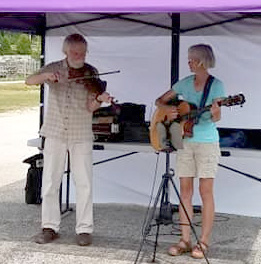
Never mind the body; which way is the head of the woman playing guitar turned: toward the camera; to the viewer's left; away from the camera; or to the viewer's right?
to the viewer's left

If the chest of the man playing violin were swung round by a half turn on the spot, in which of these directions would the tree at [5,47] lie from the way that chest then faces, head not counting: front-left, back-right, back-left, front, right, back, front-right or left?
front

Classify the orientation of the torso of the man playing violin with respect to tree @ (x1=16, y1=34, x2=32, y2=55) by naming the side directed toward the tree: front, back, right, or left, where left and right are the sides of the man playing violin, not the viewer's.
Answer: back

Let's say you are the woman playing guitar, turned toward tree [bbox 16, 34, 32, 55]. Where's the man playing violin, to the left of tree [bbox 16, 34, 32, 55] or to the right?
left

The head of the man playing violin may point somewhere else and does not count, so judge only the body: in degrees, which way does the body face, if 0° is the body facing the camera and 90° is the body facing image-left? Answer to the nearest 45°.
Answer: approximately 0°

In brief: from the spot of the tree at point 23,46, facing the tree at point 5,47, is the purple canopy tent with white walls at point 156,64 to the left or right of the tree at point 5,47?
left

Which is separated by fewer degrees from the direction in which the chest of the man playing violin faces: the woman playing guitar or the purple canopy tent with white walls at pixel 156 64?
the woman playing guitar

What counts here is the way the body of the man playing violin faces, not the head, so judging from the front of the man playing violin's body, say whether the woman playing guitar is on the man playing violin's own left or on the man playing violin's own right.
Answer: on the man playing violin's own left
